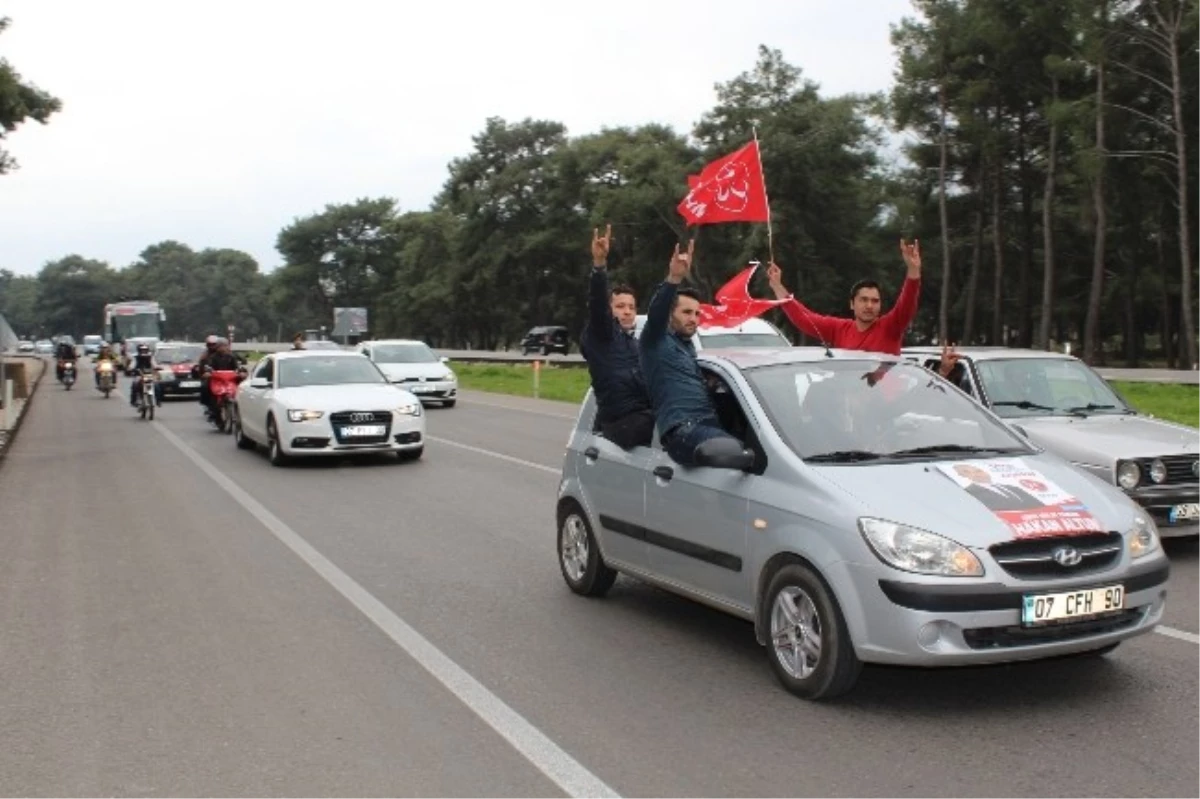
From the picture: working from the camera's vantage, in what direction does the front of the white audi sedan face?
facing the viewer and to the right of the viewer

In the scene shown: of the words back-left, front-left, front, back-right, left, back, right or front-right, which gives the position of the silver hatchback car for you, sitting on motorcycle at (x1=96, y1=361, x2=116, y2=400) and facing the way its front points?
front

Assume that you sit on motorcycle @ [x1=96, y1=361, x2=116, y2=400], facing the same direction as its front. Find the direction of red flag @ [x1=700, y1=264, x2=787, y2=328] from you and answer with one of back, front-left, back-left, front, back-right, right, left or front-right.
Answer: front

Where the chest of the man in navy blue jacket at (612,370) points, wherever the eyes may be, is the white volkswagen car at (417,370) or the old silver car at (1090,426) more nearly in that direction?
the old silver car

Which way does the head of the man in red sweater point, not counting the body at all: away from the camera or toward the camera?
toward the camera

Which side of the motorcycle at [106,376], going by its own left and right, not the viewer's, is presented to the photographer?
front

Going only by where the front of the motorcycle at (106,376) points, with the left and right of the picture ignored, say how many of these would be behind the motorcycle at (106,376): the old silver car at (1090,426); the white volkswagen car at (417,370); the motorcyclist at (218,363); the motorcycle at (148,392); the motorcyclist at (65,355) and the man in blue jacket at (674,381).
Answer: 1

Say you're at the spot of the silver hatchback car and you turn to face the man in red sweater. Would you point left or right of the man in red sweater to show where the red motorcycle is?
left

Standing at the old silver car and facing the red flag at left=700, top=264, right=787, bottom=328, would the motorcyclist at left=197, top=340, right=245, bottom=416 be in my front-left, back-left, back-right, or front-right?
front-right

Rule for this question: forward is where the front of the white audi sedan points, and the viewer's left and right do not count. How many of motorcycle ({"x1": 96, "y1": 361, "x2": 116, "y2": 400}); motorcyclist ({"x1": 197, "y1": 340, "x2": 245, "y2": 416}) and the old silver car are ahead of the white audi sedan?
1

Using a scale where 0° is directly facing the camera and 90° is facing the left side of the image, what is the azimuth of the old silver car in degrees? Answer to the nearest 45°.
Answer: approximately 315°

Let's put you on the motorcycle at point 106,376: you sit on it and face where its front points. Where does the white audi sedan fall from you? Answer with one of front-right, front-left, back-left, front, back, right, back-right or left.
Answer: front

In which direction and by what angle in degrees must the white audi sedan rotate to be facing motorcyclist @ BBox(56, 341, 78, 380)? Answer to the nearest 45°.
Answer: approximately 135° to its left
